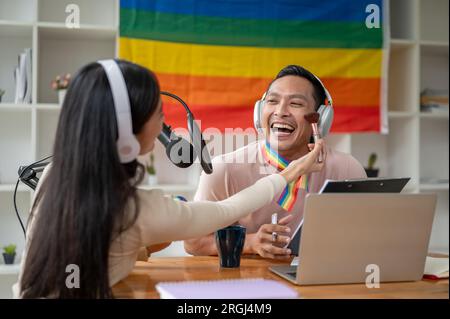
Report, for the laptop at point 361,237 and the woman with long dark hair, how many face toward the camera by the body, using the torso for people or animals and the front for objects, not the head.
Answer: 0

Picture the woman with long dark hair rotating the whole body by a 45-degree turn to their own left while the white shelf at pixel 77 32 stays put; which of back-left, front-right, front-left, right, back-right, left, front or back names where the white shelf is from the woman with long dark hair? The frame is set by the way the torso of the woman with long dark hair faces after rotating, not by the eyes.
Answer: front

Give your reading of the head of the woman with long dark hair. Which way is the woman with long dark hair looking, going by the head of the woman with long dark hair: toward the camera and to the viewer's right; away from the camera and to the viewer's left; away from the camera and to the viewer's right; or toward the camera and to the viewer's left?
away from the camera and to the viewer's right

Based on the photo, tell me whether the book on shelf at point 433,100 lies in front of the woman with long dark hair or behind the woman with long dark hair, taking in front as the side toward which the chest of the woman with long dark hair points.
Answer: in front

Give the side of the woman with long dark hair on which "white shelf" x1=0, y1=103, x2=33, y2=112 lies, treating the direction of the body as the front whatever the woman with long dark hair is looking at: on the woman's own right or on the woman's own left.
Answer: on the woman's own left

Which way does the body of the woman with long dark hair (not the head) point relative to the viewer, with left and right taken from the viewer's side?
facing away from the viewer and to the right of the viewer

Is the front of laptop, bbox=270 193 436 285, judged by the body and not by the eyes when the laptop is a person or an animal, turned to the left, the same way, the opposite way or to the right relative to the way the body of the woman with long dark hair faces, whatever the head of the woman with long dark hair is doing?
to the left

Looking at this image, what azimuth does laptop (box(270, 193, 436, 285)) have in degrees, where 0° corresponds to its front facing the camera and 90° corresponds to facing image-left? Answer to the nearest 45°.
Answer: approximately 135°
